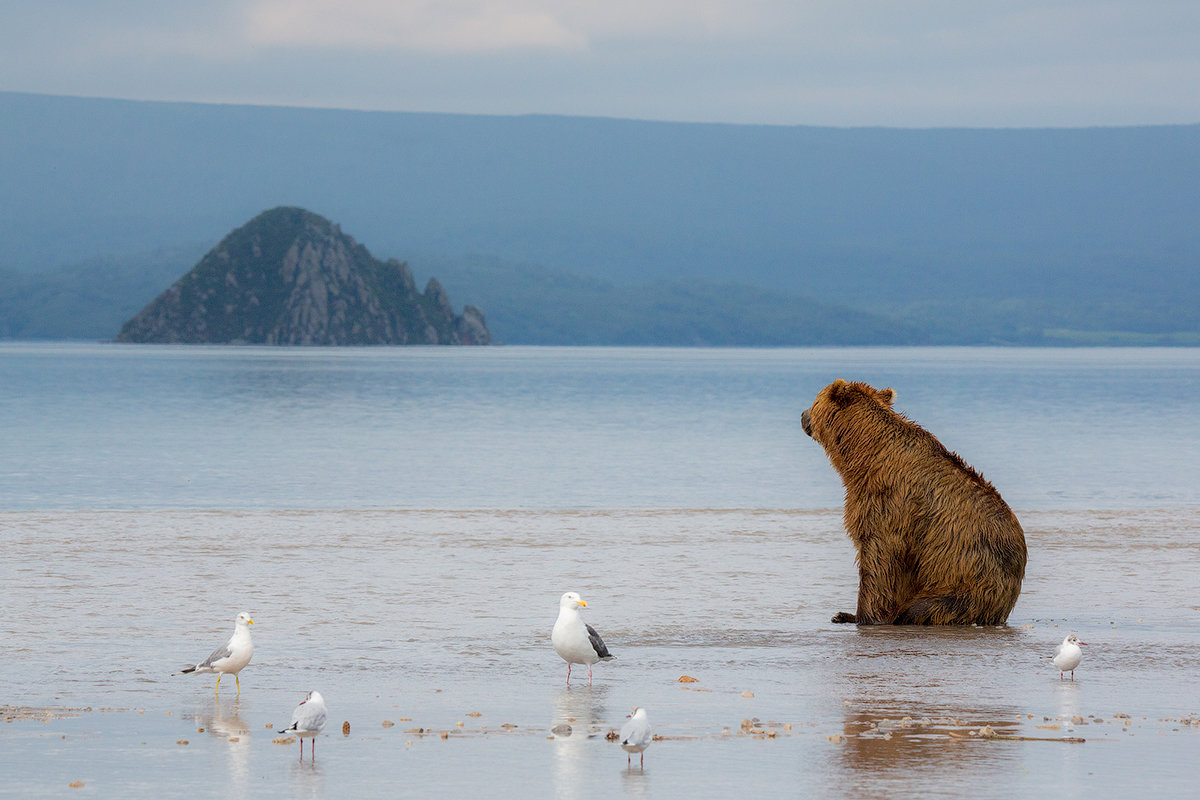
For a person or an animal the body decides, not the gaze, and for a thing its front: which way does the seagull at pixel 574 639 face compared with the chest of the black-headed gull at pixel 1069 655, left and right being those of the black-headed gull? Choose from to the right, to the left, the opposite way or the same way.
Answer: to the right

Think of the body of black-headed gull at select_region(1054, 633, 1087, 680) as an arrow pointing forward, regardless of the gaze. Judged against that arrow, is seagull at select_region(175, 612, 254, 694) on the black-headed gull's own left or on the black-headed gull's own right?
on the black-headed gull's own right

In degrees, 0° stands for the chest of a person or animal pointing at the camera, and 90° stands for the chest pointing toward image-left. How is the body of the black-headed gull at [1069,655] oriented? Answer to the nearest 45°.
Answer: approximately 315°

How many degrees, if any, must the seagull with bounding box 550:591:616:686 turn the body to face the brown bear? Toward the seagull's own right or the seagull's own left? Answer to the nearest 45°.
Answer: approximately 180°

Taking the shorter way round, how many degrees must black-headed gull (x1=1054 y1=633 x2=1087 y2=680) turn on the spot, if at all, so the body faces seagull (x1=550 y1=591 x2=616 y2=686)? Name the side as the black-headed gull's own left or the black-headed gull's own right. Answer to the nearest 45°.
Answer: approximately 135° to the black-headed gull's own right

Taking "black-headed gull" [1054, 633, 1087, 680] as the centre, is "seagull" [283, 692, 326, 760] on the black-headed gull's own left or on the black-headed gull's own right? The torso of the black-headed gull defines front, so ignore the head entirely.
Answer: on the black-headed gull's own right

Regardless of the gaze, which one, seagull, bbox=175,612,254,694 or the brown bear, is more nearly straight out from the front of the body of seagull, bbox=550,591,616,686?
the seagull

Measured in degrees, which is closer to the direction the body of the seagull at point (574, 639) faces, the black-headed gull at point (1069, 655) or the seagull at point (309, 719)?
the seagull

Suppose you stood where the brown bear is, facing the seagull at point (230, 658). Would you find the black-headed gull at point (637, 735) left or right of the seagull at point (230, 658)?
left

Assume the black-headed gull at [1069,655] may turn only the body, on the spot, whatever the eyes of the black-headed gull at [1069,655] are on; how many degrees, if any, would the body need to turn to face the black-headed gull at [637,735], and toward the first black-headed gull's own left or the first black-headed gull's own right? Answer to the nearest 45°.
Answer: approximately 90° to the first black-headed gull's own right

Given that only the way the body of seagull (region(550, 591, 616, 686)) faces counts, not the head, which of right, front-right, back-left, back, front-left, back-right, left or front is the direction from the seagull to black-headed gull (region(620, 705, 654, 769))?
front-left

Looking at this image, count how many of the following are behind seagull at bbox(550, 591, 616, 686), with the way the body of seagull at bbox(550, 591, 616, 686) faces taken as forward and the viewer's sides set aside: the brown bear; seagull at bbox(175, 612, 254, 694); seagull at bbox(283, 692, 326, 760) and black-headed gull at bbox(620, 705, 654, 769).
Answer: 1

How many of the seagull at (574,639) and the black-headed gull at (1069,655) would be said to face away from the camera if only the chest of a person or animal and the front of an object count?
0
